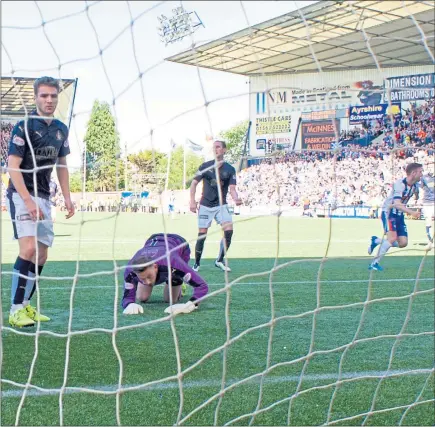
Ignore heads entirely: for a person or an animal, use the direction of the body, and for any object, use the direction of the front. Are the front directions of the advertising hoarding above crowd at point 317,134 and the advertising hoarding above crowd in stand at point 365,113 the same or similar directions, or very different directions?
same or similar directions

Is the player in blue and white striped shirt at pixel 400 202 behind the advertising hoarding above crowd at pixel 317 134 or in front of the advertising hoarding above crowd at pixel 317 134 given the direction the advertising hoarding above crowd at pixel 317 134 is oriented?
in front

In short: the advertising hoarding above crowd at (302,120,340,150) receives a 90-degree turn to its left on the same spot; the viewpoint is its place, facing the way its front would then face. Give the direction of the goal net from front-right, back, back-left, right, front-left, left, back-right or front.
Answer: right

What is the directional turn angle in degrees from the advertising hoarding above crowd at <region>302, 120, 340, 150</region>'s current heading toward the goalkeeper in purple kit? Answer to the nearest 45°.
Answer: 0° — it already faces them

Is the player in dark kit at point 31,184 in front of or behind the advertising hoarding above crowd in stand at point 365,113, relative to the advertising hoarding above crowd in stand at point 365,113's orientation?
in front

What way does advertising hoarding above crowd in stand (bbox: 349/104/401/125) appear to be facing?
toward the camera

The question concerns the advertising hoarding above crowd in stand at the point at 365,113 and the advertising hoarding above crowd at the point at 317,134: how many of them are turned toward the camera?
2

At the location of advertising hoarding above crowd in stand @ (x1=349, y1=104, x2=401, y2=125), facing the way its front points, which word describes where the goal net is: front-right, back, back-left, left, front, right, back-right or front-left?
front

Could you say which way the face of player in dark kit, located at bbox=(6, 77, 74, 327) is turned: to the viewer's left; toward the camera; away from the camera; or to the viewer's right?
toward the camera

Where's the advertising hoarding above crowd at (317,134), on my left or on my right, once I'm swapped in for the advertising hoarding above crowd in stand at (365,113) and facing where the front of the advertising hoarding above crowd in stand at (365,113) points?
on my right

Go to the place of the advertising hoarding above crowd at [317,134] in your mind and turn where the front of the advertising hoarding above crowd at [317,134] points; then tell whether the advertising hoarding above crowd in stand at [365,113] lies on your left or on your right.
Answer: on your left

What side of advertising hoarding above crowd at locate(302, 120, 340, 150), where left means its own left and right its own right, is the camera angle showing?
front

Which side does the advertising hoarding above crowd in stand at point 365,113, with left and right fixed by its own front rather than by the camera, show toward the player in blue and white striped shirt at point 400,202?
front

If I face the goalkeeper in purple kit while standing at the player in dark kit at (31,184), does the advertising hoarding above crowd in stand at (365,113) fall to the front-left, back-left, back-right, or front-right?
front-left
